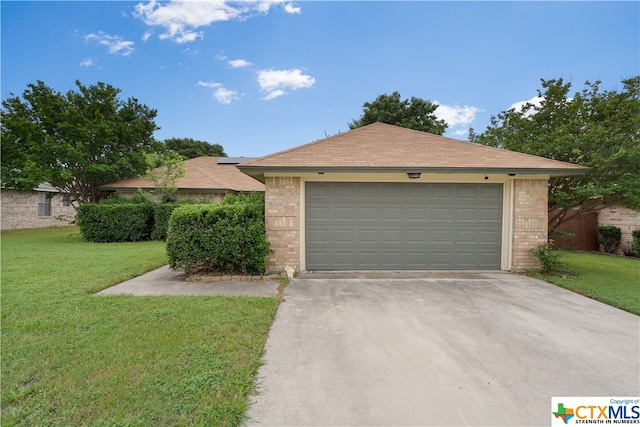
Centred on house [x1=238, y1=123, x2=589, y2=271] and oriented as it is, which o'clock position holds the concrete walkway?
The concrete walkway is roughly at 2 o'clock from the house.

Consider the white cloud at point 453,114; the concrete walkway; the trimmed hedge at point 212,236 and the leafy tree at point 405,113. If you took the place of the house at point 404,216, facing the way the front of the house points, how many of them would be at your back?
2

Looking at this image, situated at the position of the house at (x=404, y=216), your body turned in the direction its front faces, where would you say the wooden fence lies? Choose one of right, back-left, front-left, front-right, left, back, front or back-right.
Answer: back-left

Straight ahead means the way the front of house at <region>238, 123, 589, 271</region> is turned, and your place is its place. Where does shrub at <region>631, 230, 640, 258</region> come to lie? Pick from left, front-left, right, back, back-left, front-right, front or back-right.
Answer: back-left

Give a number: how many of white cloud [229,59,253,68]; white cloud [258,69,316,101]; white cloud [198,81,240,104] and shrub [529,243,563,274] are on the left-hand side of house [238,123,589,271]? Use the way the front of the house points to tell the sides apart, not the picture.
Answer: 1

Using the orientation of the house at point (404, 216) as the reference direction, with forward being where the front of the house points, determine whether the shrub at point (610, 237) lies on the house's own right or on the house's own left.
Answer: on the house's own left

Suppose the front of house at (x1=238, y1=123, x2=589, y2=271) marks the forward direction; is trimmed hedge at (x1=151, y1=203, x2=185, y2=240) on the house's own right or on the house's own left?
on the house's own right

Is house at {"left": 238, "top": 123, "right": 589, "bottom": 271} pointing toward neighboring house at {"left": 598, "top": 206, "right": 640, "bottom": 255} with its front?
no

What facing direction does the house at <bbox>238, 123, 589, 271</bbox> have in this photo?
toward the camera

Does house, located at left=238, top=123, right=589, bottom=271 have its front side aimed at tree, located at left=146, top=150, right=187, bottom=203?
no

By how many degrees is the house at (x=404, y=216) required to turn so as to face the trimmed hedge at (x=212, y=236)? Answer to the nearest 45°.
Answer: approximately 45° to its right

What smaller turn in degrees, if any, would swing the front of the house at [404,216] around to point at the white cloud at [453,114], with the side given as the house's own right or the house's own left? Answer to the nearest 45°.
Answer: approximately 180°

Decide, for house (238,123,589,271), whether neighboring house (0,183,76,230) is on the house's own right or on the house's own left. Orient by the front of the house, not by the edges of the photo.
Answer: on the house's own right

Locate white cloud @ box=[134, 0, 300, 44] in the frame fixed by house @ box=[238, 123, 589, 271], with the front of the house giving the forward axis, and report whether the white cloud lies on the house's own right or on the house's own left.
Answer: on the house's own right
